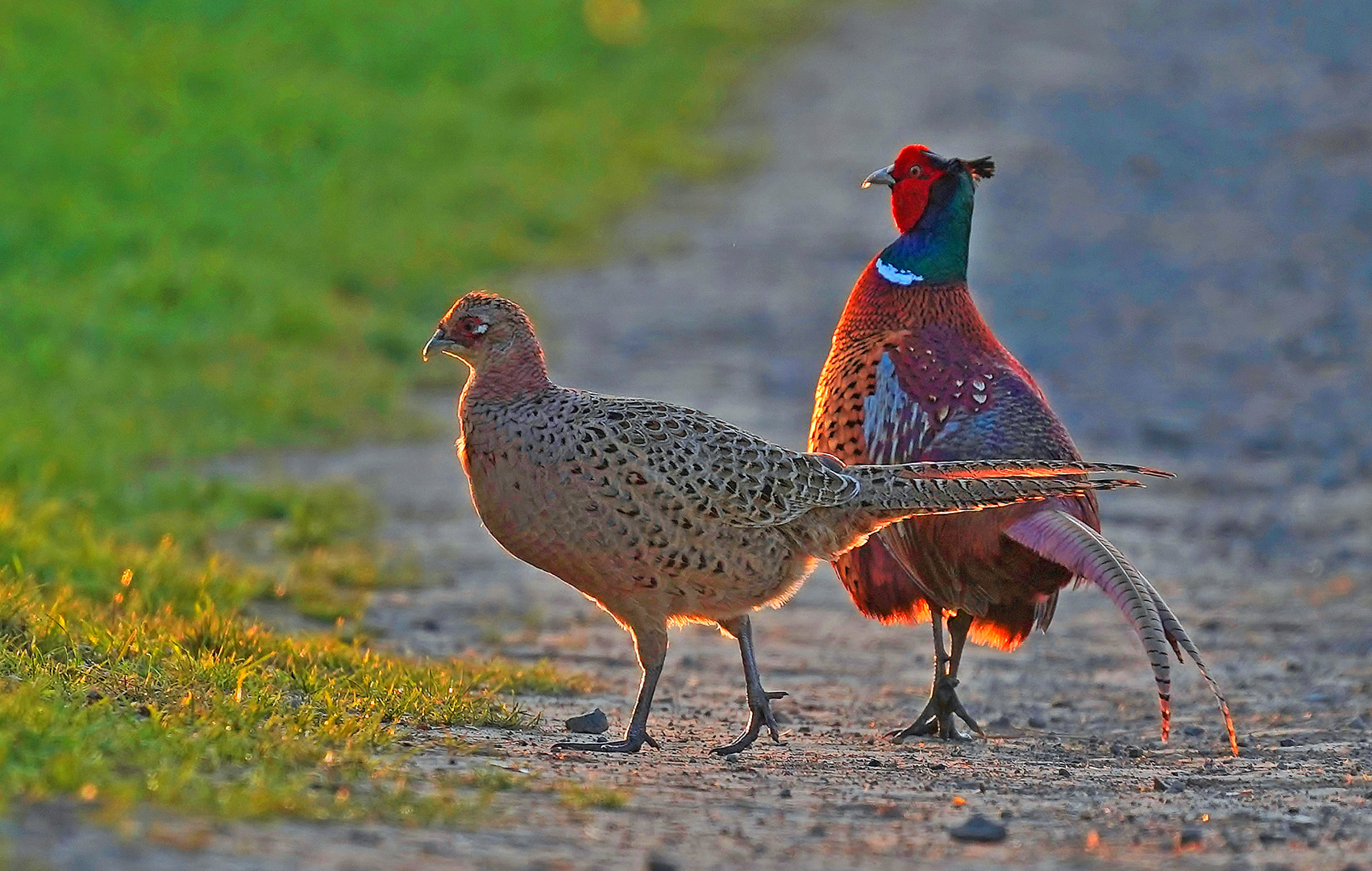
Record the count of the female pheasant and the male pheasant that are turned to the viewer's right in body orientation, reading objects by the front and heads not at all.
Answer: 0

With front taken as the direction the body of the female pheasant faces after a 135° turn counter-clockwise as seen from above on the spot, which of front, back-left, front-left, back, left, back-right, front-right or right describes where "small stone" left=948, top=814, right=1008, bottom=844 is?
front

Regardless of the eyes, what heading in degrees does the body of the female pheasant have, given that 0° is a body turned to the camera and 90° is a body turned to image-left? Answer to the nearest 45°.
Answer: approximately 90°
